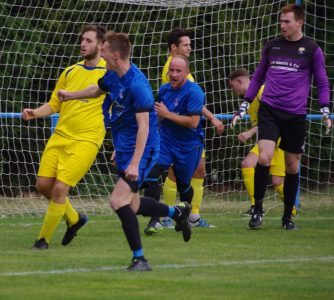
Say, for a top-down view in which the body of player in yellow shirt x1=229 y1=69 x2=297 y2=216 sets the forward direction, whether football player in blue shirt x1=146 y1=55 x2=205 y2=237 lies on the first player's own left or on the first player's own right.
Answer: on the first player's own left

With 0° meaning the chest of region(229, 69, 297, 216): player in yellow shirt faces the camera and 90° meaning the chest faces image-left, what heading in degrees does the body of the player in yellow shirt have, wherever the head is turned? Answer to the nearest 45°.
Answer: approximately 90°

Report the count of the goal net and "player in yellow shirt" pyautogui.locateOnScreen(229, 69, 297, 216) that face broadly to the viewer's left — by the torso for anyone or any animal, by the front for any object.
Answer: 1

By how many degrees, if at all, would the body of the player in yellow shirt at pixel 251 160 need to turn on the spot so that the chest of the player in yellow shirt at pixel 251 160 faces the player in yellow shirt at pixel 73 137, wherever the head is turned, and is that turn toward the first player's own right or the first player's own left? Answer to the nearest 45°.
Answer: approximately 45° to the first player's own left
